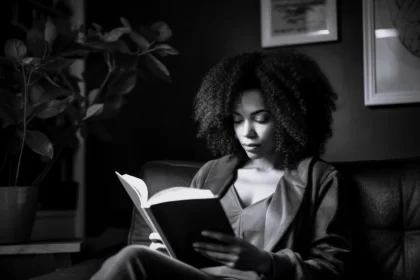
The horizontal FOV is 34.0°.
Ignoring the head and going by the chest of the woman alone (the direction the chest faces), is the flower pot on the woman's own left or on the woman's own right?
on the woman's own right

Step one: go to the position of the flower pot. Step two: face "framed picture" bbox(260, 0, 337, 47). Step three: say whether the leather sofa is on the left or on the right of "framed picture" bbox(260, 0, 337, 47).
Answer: right

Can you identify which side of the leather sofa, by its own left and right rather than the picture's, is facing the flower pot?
right

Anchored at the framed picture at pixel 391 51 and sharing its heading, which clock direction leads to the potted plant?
The potted plant is roughly at 2 o'clock from the framed picture.

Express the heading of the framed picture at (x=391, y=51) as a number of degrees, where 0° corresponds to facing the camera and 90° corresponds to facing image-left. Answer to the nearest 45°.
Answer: approximately 0°
